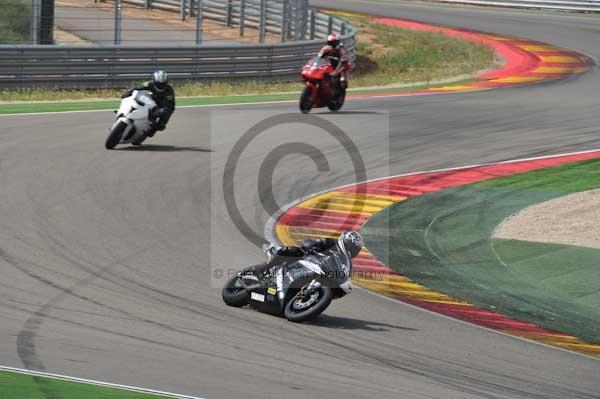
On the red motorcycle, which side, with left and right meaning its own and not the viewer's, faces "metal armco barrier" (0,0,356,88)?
right

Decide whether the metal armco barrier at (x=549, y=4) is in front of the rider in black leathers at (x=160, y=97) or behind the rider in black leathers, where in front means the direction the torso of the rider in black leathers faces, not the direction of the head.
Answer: behind

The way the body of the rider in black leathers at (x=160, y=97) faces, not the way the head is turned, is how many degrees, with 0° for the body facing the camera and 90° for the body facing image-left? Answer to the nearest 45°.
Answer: approximately 45°

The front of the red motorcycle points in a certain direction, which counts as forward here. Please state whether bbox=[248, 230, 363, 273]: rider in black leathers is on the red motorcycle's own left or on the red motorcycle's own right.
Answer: on the red motorcycle's own left

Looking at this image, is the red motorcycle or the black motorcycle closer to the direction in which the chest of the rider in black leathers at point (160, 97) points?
the black motorcycle

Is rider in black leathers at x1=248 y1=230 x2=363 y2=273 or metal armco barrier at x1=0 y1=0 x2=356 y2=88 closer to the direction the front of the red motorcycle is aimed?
the rider in black leathers

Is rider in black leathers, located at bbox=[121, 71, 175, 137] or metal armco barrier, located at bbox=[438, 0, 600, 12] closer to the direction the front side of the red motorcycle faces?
the rider in black leathers

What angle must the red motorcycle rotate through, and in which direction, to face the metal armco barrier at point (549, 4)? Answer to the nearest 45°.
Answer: approximately 135° to its right

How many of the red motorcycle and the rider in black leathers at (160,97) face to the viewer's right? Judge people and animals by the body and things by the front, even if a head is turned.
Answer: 0
